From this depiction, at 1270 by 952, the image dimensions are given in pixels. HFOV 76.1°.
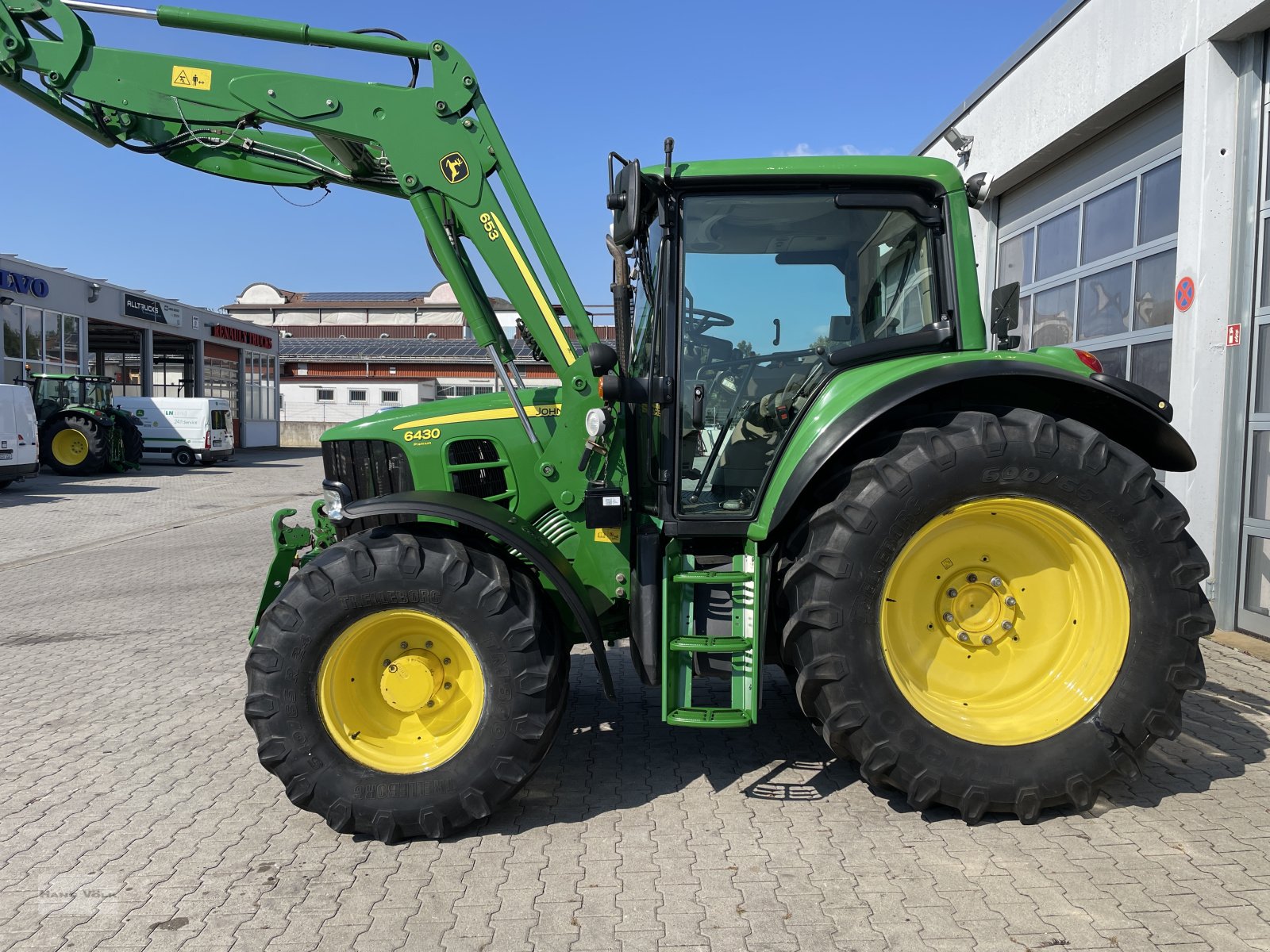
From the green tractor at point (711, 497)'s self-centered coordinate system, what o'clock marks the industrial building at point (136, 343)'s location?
The industrial building is roughly at 2 o'clock from the green tractor.

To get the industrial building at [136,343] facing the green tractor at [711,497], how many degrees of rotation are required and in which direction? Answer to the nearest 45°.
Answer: approximately 45° to its right

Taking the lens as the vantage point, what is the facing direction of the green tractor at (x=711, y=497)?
facing to the left of the viewer

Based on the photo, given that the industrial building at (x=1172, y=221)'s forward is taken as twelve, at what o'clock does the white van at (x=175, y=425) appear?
The white van is roughly at 2 o'clock from the industrial building.

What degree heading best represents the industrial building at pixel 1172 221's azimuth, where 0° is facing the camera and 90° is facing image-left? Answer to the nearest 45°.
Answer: approximately 45°

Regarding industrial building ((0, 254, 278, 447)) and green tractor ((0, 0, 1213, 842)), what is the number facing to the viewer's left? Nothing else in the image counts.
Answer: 1
